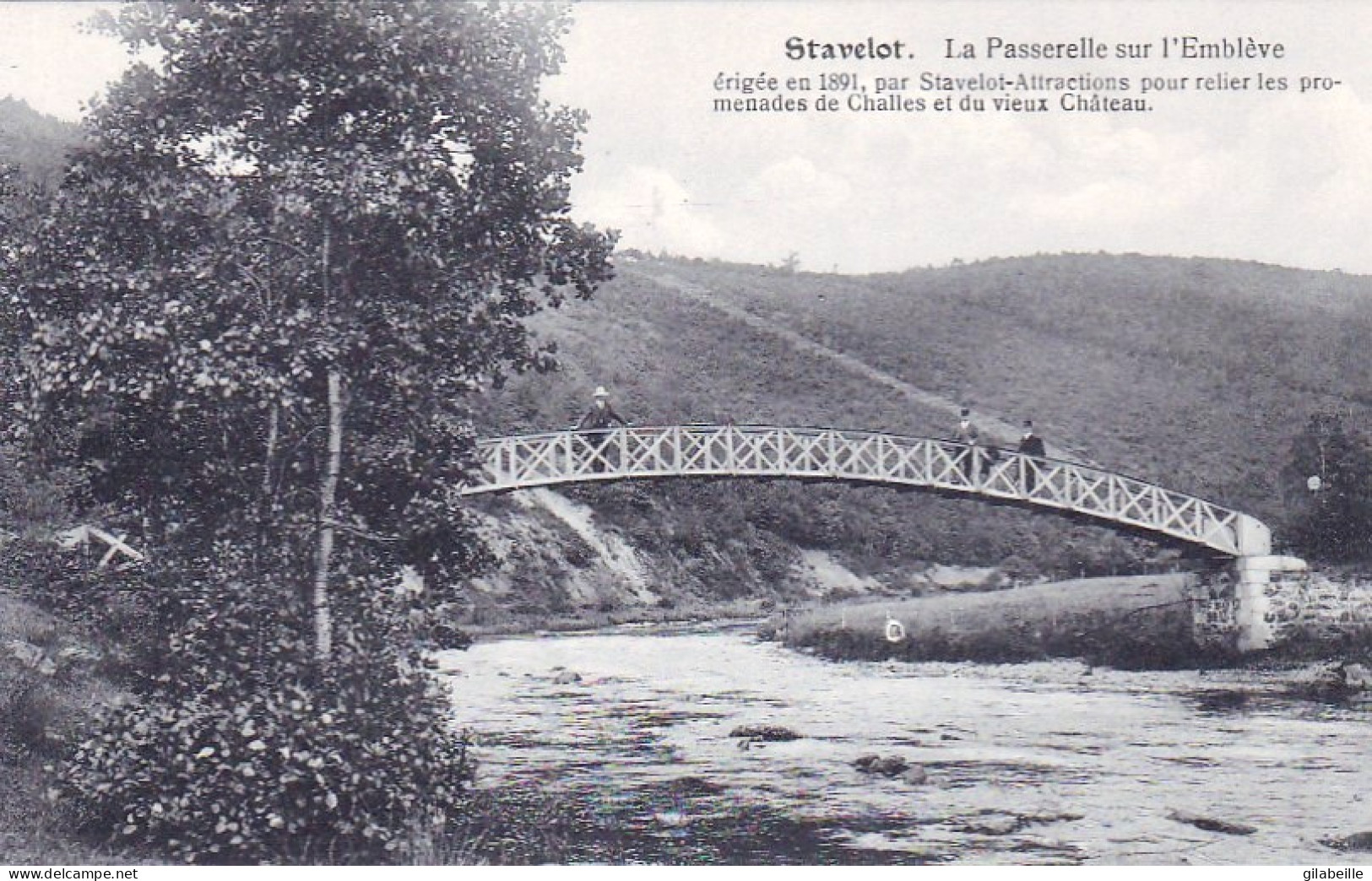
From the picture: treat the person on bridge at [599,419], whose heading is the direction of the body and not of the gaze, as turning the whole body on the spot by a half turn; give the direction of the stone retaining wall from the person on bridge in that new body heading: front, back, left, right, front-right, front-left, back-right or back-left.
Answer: right

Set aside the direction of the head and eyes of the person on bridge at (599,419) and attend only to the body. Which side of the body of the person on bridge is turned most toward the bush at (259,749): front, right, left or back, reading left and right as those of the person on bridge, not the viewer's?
front

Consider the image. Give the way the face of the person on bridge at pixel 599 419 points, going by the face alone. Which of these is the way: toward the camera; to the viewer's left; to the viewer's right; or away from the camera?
toward the camera

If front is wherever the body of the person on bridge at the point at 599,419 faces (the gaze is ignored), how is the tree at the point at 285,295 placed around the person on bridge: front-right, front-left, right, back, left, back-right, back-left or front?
front

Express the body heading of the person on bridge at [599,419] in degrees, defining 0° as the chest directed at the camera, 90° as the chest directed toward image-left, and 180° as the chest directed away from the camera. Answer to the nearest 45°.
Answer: approximately 0°

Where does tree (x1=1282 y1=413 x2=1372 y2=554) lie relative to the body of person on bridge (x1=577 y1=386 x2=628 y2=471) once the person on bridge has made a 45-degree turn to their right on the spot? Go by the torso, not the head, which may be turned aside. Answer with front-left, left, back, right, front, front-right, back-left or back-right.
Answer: back-left
